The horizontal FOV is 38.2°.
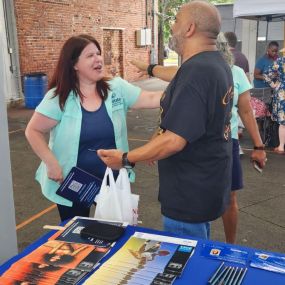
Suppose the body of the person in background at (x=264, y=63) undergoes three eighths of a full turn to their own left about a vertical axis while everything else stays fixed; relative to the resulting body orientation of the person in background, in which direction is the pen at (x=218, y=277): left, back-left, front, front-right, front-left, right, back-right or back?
back

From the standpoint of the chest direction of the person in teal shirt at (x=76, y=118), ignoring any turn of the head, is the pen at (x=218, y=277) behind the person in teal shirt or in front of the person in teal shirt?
in front

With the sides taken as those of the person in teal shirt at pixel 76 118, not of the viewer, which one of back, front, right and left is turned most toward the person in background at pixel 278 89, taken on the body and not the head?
left

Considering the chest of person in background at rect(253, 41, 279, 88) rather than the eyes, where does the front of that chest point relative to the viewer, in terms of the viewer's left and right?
facing the viewer and to the right of the viewer

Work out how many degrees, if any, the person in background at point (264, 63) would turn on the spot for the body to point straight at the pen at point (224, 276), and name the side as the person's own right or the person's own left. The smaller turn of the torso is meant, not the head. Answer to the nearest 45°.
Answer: approximately 45° to the person's own right

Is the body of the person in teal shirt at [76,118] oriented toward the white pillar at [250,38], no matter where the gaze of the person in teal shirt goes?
no

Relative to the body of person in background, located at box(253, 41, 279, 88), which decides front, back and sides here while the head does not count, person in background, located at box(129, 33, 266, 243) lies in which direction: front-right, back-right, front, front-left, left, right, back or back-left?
front-right

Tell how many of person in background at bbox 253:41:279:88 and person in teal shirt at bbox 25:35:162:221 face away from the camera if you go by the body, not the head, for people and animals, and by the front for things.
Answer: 0

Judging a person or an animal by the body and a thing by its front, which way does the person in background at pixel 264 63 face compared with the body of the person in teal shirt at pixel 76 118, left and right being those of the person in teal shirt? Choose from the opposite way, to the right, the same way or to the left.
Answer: the same way

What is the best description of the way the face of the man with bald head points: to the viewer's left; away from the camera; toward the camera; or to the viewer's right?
to the viewer's left

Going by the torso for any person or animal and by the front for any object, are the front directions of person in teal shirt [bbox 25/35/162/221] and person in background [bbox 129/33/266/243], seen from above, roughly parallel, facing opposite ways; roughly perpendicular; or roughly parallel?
roughly parallel, facing opposite ways

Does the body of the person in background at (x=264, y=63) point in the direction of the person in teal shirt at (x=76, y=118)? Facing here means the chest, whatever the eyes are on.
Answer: no

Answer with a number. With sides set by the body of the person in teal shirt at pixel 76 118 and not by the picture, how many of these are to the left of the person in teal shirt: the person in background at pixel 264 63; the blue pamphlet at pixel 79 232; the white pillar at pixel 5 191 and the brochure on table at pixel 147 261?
1

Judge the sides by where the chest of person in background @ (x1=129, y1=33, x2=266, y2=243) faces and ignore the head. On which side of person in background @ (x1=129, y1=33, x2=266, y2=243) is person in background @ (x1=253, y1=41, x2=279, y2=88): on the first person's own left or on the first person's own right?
on the first person's own right
